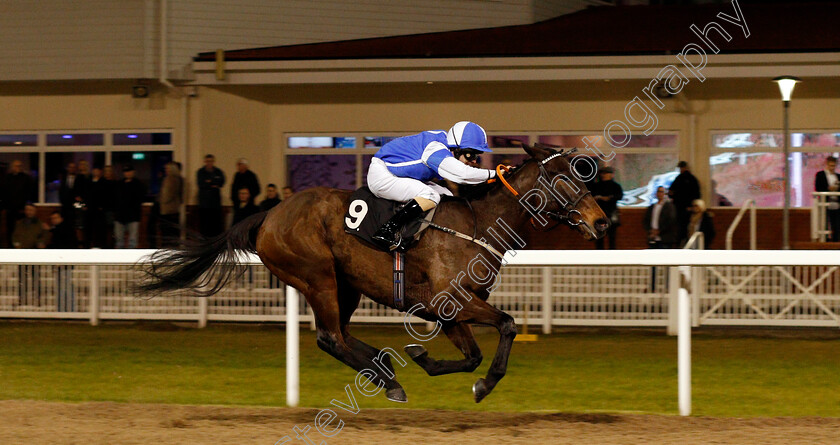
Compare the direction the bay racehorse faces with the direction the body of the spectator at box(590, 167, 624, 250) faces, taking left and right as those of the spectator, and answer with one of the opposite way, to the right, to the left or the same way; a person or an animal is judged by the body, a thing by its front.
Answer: to the left

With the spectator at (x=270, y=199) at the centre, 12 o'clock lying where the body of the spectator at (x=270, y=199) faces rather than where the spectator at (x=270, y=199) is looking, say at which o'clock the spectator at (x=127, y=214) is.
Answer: the spectator at (x=127, y=214) is roughly at 4 o'clock from the spectator at (x=270, y=199).

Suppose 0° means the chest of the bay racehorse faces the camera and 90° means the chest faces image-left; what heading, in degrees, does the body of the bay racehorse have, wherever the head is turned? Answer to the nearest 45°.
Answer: approximately 270°

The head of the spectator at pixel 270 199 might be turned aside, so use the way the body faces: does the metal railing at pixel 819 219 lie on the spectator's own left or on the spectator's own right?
on the spectator's own left

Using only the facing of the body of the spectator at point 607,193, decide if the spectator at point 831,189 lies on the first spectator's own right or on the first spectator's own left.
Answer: on the first spectator's own left

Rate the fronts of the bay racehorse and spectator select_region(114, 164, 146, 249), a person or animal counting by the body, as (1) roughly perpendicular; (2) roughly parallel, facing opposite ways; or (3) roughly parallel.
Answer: roughly perpendicular

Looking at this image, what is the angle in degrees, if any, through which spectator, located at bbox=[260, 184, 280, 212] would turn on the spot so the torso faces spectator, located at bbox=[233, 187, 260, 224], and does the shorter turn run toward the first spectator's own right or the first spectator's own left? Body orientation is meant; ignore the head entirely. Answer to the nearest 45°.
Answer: approximately 135° to the first spectator's own right

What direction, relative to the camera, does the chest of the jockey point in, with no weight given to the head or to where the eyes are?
to the viewer's right
